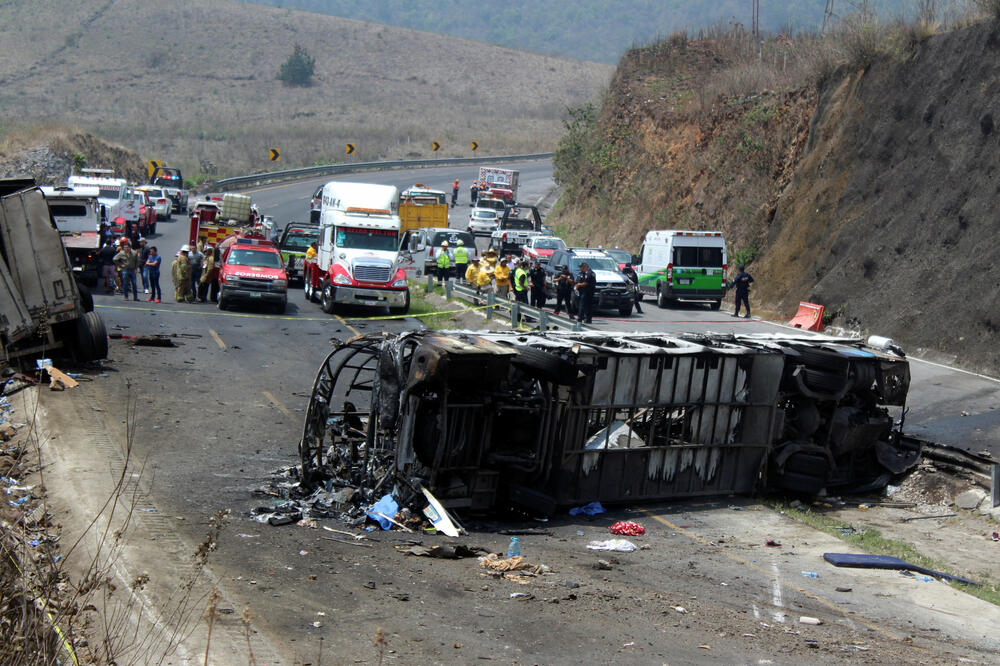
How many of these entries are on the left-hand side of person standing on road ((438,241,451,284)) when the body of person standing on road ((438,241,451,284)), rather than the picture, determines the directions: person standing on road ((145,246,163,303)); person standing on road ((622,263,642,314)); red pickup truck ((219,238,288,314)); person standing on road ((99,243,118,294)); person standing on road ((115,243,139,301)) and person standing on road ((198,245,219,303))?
1

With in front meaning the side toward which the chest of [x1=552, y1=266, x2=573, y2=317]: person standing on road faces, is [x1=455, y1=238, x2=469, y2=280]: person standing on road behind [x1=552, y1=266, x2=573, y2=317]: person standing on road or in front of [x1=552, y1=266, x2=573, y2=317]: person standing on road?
behind

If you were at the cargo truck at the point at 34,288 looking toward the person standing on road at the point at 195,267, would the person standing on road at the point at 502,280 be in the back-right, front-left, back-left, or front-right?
front-right

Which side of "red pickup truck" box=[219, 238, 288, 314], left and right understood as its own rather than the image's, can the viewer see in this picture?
front

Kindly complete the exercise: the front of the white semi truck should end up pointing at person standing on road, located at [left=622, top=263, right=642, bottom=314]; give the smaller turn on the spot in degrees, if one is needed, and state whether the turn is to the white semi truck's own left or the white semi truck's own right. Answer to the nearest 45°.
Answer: approximately 90° to the white semi truck's own left

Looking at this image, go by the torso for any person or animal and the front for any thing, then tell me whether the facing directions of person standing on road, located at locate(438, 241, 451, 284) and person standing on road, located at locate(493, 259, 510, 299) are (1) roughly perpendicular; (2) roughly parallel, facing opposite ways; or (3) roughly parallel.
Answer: roughly parallel

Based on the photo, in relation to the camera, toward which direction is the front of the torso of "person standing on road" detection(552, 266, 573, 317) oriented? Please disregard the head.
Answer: toward the camera

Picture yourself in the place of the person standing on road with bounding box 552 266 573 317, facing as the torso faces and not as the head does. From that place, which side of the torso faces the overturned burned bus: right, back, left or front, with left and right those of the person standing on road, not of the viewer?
front

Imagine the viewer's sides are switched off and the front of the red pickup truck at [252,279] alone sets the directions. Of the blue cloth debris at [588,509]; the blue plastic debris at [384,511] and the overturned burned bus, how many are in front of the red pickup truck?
3

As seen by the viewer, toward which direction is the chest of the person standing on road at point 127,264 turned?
toward the camera

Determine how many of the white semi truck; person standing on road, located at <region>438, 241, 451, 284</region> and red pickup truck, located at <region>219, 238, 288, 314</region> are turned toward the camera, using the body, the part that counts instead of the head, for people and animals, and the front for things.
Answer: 3

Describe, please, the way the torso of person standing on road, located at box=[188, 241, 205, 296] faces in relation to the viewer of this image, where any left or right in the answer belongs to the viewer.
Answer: facing the viewer

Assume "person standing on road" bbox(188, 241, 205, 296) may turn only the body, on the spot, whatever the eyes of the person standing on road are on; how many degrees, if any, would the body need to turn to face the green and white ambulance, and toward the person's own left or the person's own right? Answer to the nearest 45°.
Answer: approximately 90° to the person's own left

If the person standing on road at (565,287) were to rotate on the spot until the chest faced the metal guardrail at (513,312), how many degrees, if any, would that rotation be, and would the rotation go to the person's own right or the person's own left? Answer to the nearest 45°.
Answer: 0° — they already face it

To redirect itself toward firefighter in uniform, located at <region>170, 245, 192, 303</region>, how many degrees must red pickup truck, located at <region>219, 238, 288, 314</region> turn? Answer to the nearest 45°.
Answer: approximately 135° to its right

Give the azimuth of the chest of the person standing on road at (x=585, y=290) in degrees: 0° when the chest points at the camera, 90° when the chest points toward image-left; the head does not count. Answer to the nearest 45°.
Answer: approximately 45°
